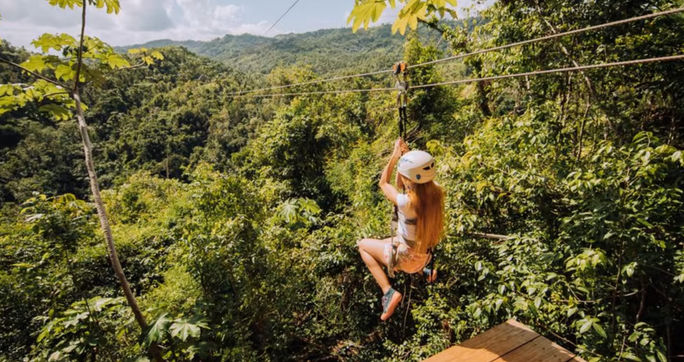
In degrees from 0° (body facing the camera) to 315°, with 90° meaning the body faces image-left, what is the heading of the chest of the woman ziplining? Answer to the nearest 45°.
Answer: approximately 135°
